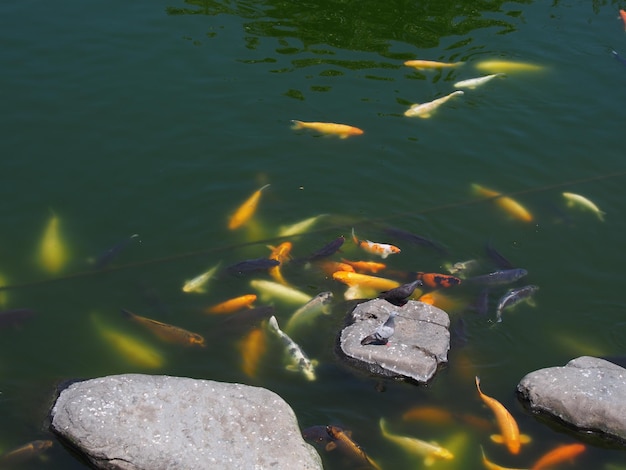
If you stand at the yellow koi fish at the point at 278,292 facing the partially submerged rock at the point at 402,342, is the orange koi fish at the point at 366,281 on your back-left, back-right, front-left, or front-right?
front-left

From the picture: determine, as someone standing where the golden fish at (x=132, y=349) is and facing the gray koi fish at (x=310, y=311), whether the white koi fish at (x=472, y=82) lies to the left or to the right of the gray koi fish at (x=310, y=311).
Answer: left

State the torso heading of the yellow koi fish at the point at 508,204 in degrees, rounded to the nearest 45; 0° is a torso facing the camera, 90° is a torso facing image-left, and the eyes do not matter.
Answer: approximately 315°

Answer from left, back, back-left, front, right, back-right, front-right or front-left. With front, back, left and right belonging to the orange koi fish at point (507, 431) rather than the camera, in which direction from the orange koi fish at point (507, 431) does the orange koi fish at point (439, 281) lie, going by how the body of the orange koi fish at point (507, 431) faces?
back-right

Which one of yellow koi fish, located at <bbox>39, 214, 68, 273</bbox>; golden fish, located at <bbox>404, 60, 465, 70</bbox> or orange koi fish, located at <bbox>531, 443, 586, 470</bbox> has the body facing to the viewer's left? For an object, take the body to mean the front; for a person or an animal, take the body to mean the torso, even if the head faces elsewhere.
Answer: the golden fish

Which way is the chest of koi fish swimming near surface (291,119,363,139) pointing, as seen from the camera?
to the viewer's right

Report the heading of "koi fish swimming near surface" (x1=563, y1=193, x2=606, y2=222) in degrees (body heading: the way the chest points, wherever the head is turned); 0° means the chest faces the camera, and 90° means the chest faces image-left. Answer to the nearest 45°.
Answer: approximately 135°

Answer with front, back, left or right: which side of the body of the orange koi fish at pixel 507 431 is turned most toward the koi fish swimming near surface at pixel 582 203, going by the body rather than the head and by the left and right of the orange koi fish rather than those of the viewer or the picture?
back

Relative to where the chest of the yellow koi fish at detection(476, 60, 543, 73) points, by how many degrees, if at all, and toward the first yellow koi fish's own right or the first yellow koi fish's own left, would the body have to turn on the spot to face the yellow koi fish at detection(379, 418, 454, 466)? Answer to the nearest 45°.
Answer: approximately 90° to the first yellow koi fish's own left

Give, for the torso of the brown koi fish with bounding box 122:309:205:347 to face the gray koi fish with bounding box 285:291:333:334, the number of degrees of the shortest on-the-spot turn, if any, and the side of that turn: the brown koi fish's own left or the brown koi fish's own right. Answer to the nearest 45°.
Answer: approximately 45° to the brown koi fish's own left

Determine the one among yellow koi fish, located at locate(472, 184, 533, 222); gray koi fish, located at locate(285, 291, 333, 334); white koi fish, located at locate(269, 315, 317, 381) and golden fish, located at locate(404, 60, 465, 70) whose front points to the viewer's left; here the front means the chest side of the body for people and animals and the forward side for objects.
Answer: the golden fish
